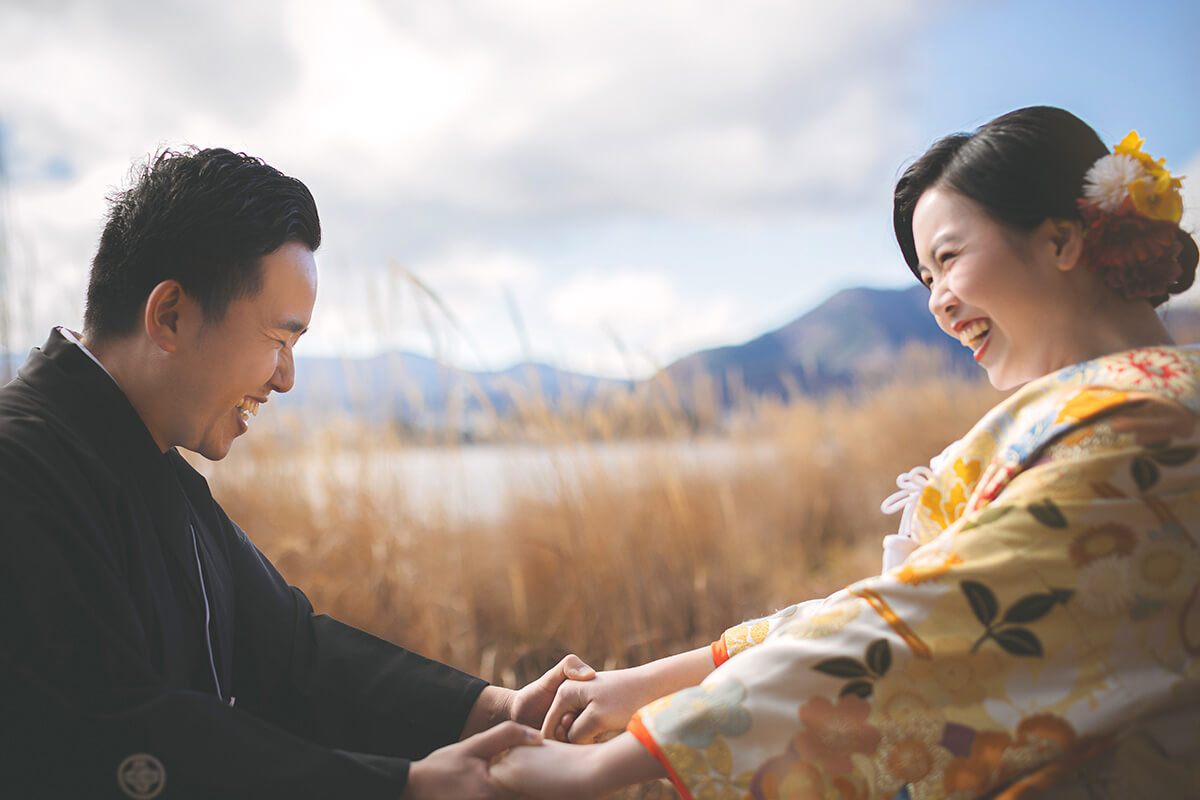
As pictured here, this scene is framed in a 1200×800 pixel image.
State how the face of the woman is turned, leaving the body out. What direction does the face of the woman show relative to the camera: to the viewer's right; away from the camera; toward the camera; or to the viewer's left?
to the viewer's left

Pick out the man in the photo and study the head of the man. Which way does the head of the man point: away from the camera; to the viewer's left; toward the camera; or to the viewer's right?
to the viewer's right

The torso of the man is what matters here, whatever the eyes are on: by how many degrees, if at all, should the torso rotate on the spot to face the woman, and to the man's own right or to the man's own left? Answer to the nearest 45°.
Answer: approximately 45° to the man's own right

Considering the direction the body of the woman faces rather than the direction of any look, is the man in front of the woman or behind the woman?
in front

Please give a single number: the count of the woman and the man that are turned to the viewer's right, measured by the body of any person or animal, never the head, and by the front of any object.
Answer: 1

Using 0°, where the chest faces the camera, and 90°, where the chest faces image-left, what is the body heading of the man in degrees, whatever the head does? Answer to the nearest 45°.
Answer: approximately 270°

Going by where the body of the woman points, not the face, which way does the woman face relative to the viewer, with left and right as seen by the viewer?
facing to the left of the viewer
